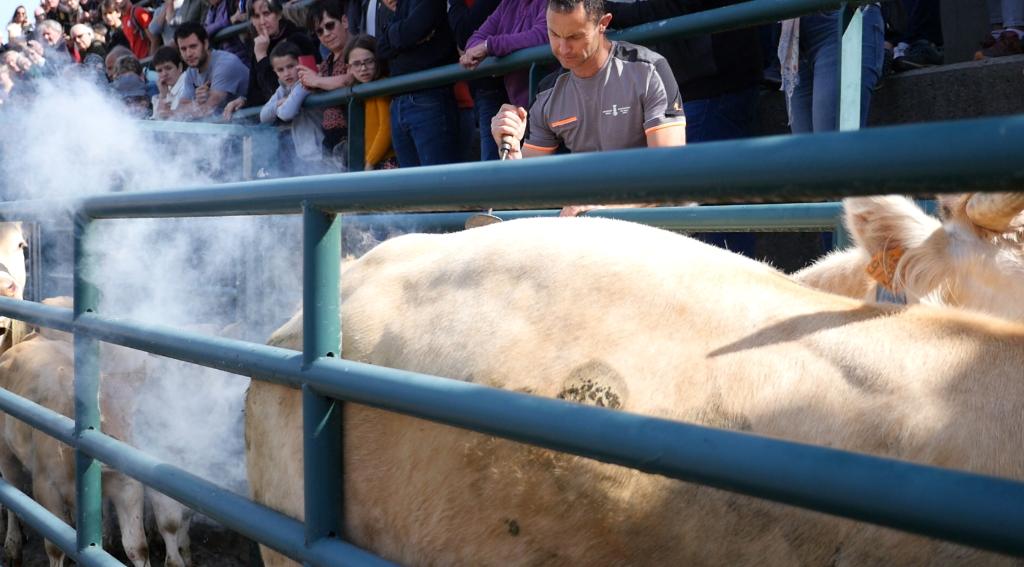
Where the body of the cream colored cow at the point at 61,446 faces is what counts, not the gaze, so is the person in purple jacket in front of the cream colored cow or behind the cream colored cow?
behind

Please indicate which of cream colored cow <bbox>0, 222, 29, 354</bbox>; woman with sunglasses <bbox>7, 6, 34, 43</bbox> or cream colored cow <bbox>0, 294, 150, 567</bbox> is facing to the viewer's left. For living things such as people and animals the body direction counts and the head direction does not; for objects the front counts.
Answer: cream colored cow <bbox>0, 294, 150, 567</bbox>
